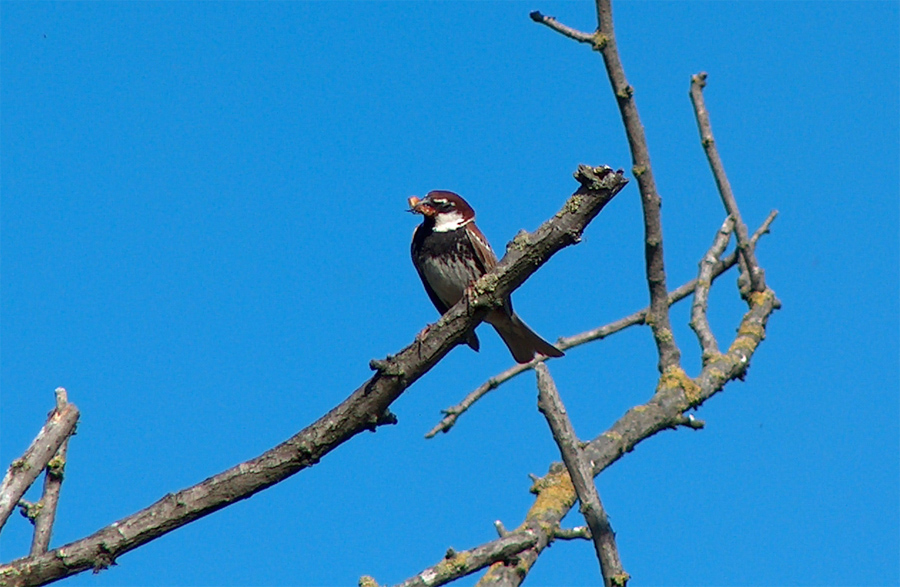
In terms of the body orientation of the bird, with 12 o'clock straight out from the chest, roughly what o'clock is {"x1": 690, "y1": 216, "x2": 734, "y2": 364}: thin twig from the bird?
The thin twig is roughly at 7 o'clock from the bird.

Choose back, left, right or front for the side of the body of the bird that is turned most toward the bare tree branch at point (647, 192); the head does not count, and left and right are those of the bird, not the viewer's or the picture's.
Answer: left

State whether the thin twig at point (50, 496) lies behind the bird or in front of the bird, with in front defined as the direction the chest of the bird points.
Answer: in front

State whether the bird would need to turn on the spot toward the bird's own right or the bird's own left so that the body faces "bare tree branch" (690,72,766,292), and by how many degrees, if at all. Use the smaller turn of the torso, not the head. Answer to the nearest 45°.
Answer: approximately 135° to the bird's own left

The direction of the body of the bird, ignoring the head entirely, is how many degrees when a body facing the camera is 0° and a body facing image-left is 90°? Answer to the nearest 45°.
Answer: approximately 45°
